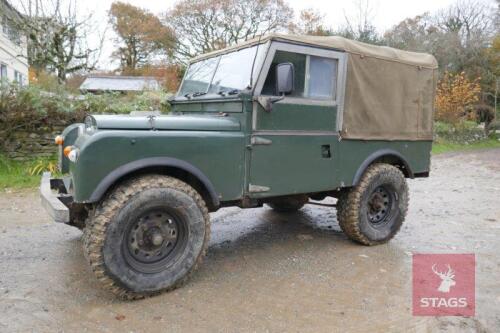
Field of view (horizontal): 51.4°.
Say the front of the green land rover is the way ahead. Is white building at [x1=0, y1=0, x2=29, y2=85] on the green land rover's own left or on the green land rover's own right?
on the green land rover's own right

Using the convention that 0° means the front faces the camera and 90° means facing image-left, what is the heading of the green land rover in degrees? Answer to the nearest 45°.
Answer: approximately 45°

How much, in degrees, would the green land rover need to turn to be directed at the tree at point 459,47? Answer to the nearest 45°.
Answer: approximately 180°

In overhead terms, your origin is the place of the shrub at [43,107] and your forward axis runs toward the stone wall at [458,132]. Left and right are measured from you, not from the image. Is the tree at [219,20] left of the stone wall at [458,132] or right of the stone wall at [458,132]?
left

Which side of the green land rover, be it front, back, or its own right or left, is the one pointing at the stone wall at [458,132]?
back

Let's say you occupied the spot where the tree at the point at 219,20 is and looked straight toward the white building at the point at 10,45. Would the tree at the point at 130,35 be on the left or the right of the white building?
right

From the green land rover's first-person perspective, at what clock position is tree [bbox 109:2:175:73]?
The tree is roughly at 4 o'clock from the green land rover.

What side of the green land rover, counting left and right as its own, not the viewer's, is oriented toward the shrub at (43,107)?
right
